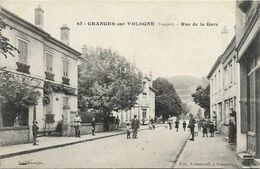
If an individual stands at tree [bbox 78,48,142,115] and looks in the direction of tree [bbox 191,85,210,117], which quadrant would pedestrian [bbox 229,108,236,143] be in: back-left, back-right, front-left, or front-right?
back-right

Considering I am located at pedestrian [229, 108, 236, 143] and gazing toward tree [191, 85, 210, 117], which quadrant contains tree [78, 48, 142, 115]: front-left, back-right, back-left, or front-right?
front-left
